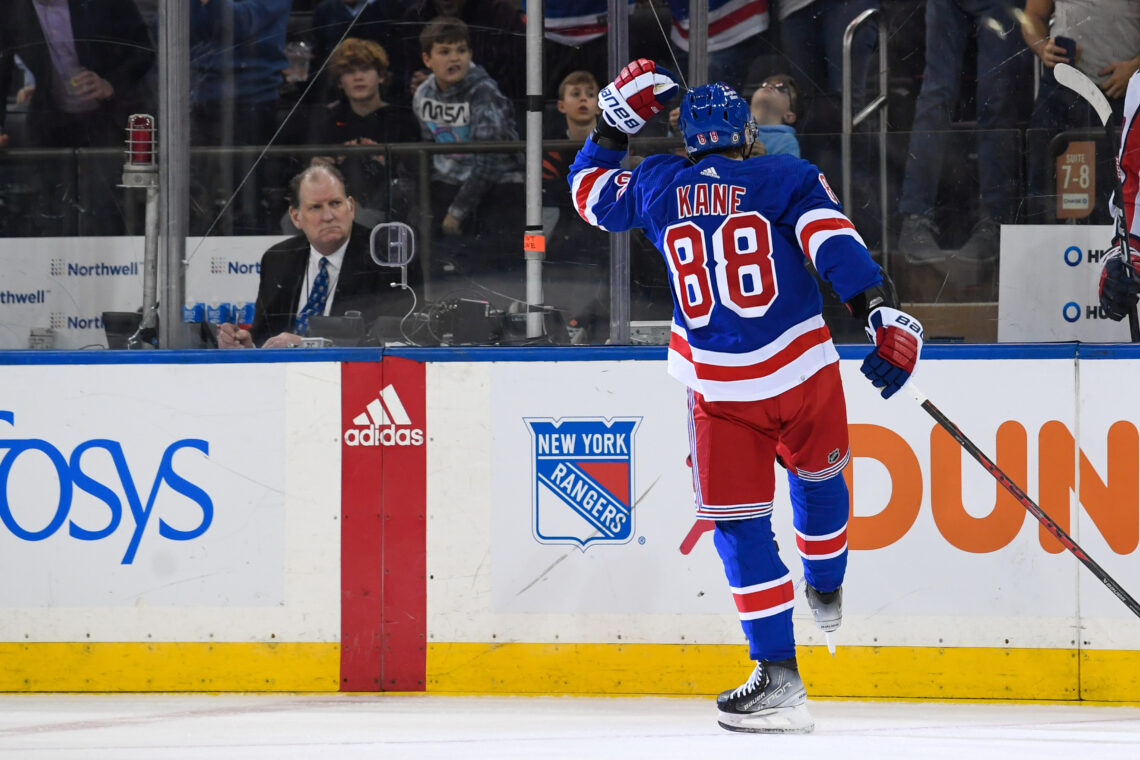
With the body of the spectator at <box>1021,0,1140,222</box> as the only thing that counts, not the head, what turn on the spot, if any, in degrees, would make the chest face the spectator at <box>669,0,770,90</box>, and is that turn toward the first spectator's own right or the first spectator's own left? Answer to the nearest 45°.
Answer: approximately 45° to the first spectator's own right

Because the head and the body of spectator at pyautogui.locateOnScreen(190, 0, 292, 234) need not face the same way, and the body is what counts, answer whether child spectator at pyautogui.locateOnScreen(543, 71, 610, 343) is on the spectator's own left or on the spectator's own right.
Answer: on the spectator's own left

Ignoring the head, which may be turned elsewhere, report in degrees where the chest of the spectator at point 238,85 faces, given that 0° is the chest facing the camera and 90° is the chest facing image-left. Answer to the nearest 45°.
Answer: approximately 0°

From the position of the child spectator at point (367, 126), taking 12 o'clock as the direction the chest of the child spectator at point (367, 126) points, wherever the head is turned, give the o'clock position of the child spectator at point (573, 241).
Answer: the child spectator at point (573, 241) is roughly at 10 o'clock from the child spectator at point (367, 126).

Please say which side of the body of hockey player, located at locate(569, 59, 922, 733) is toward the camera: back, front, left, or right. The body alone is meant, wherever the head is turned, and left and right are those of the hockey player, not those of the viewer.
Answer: back

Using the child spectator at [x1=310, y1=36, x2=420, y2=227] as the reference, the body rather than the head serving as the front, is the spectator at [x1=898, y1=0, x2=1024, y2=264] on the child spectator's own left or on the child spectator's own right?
on the child spectator's own left
